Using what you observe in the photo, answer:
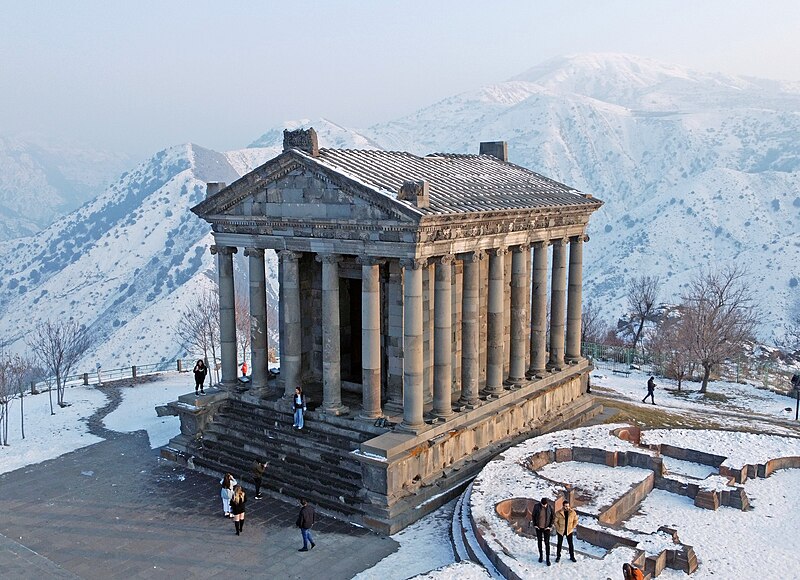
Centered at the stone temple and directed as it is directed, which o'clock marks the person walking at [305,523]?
The person walking is roughly at 11 o'clock from the stone temple.

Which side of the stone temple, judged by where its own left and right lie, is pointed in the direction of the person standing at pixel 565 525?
left

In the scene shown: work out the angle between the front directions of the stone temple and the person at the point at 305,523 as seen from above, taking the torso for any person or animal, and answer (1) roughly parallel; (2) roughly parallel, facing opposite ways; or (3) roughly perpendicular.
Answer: roughly perpendicular

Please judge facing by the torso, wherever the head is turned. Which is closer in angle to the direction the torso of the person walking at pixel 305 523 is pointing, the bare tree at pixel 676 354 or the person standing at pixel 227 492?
the person standing

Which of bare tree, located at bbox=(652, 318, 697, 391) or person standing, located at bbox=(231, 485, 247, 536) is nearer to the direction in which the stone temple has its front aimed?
the person standing

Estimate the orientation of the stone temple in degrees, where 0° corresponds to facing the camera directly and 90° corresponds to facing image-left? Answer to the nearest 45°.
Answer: approximately 45°

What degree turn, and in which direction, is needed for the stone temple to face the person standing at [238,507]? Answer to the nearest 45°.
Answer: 0° — it already faces them

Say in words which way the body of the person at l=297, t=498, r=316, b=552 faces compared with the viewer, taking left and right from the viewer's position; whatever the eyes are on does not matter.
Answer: facing away from the viewer and to the left of the viewer

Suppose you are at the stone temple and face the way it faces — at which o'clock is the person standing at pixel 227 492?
The person standing is roughly at 12 o'clock from the stone temple.
